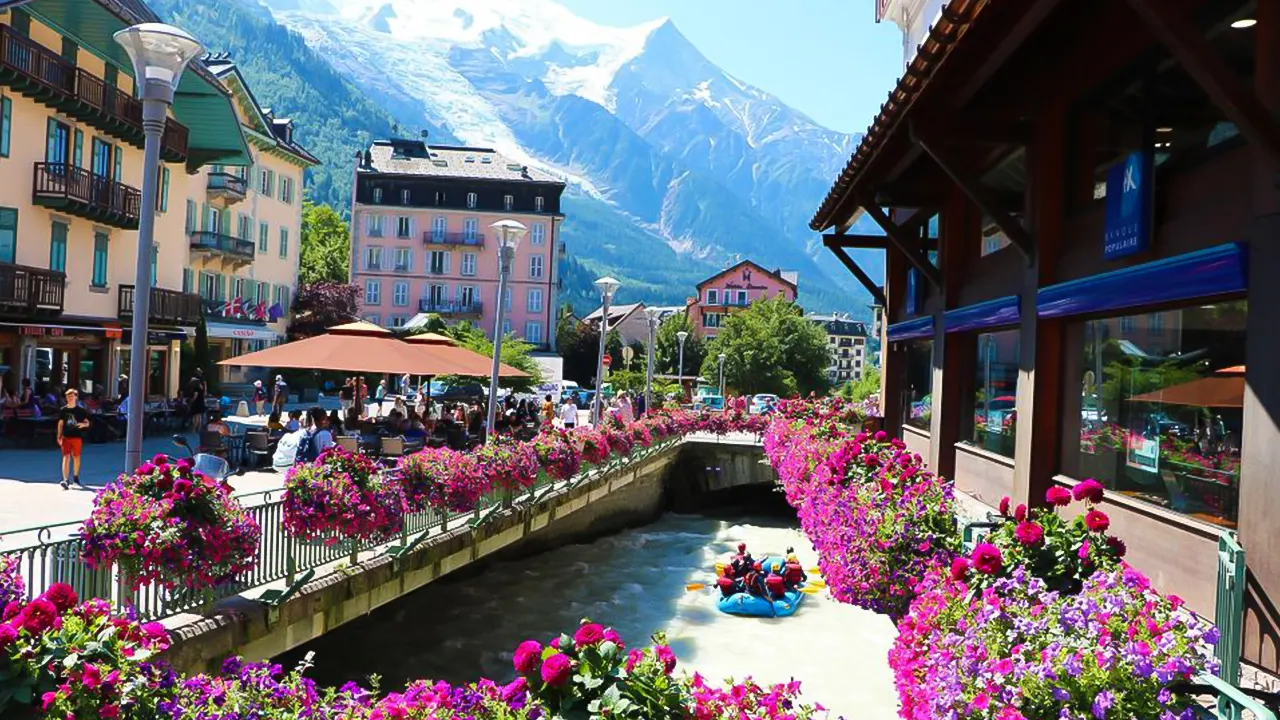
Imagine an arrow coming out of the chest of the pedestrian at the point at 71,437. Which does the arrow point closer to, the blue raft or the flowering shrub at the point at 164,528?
the flowering shrub

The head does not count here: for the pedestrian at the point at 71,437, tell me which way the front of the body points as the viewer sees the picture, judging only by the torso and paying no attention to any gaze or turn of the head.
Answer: toward the camera

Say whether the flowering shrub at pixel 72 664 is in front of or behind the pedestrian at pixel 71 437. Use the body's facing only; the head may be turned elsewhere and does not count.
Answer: in front

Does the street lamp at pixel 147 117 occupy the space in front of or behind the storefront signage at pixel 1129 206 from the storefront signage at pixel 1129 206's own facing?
in front

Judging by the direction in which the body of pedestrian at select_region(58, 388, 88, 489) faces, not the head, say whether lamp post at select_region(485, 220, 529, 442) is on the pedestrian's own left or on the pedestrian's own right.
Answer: on the pedestrian's own left

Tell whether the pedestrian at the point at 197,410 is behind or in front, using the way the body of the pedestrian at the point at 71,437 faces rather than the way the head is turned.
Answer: behind

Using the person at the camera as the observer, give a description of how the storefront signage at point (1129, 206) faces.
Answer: facing the viewer and to the left of the viewer

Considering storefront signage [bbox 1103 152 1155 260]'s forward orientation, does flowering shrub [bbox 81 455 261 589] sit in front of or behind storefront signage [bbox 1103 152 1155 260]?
in front

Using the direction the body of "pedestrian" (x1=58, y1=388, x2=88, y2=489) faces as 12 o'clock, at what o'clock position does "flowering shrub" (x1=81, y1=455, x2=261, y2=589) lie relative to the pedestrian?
The flowering shrub is roughly at 12 o'clock from the pedestrian.

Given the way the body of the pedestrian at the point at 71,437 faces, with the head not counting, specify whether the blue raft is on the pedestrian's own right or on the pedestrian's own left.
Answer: on the pedestrian's own left

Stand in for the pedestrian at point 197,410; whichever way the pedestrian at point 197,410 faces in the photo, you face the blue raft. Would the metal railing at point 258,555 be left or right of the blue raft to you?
right

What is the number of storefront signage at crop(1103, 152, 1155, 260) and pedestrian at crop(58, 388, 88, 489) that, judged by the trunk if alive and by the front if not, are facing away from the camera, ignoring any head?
0
